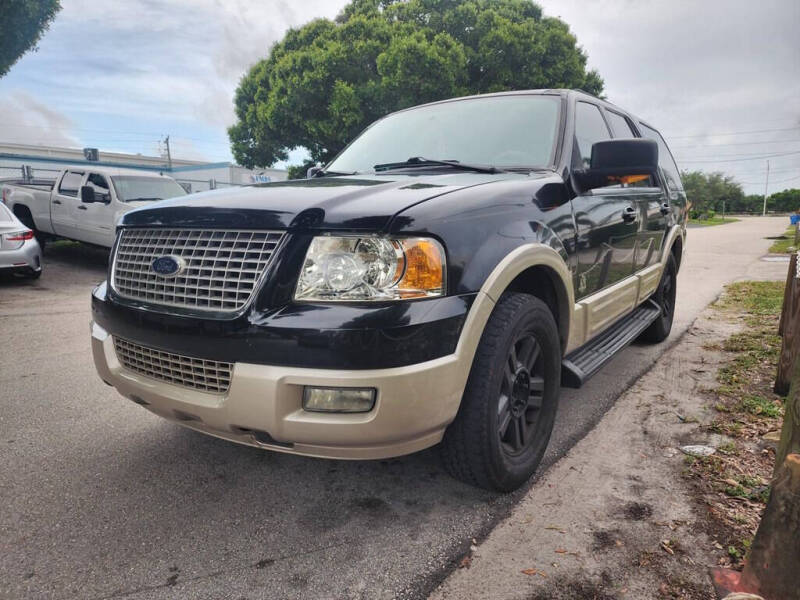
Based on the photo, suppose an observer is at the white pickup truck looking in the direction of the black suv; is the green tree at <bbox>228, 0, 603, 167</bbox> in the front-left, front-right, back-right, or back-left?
back-left

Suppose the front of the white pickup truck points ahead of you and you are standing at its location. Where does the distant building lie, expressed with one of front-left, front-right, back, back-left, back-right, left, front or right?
back-left

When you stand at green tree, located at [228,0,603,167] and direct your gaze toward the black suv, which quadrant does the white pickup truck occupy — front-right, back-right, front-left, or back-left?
front-right

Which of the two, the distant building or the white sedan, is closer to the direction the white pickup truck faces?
the white sedan

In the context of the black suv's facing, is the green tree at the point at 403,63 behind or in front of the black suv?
behind

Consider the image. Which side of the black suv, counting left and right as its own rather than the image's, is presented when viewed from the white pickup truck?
right

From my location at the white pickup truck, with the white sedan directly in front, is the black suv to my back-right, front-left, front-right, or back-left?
front-left

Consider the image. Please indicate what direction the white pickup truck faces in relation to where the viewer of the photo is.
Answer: facing the viewer and to the right of the viewer

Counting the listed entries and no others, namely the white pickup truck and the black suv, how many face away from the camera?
0

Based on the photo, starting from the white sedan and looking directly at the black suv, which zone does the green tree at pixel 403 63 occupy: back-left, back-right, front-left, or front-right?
back-left

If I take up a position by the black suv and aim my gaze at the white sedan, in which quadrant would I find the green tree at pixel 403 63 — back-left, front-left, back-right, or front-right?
front-right

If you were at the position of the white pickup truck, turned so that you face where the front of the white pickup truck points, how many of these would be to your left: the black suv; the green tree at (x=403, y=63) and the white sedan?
1

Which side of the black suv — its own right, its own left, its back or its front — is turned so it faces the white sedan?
right

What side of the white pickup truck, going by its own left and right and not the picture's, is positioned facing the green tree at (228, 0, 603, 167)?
left
